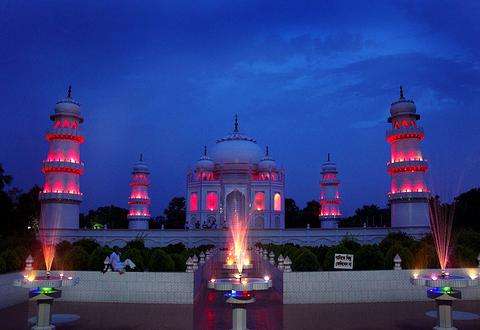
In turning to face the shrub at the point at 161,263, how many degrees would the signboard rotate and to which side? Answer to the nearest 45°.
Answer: approximately 90° to its right

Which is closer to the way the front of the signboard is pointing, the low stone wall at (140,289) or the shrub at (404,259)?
the low stone wall

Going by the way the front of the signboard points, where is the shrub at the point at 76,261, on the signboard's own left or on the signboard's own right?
on the signboard's own right

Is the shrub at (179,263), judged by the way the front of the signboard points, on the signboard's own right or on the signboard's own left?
on the signboard's own right

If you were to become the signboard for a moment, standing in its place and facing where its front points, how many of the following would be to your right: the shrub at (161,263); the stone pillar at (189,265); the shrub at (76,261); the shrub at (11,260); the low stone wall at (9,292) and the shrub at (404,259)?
5

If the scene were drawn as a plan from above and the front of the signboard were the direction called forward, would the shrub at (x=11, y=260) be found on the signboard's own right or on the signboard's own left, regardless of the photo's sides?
on the signboard's own right

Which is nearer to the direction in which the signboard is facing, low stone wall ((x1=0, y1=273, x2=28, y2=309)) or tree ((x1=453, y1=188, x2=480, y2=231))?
the low stone wall

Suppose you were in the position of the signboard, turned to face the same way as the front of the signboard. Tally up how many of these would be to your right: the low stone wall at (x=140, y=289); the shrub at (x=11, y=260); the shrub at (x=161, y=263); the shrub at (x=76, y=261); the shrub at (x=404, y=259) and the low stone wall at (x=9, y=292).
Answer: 5

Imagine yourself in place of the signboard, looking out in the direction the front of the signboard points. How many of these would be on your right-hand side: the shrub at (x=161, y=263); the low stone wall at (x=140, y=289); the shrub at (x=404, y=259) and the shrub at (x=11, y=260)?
3

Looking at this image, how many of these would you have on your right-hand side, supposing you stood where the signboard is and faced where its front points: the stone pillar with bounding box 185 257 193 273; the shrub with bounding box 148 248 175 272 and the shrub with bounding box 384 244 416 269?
2

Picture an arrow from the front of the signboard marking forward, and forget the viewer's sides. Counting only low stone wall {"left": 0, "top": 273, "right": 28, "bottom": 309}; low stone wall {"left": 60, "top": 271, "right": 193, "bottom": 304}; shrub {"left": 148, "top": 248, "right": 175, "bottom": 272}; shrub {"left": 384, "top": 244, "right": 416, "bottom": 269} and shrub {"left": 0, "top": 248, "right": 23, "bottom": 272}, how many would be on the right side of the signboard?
4

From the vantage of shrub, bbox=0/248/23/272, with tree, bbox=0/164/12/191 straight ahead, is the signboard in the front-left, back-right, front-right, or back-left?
back-right

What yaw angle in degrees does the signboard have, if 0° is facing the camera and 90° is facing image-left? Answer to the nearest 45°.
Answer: approximately 0°

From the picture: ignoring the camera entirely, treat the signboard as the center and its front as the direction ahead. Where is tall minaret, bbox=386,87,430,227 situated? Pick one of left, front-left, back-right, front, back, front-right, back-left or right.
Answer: back

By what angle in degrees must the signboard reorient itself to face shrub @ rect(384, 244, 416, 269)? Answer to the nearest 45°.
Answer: approximately 135° to its left
